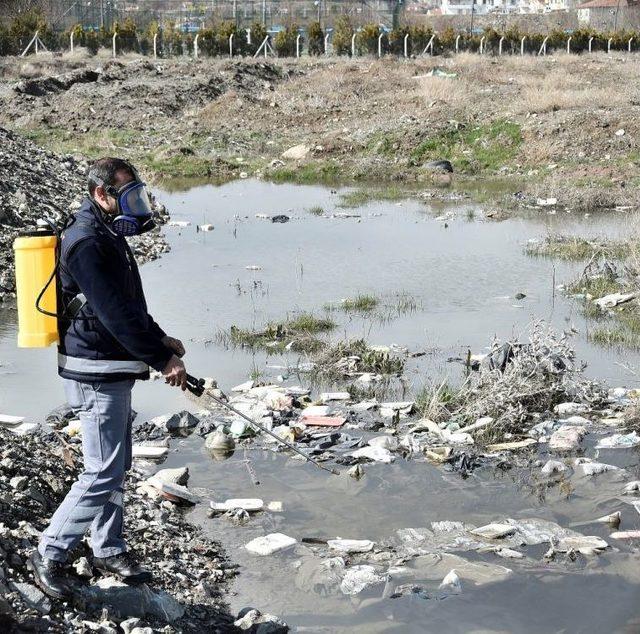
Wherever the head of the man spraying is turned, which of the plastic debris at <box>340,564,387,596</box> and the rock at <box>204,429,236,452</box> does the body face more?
the plastic debris

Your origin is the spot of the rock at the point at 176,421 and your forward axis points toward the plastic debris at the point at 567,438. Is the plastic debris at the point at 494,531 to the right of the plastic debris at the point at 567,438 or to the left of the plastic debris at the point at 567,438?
right

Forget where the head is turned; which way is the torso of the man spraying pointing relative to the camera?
to the viewer's right

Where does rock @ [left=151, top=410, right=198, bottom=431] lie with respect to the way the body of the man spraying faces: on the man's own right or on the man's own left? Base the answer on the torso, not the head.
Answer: on the man's own left

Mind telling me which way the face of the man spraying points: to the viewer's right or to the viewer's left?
to the viewer's right

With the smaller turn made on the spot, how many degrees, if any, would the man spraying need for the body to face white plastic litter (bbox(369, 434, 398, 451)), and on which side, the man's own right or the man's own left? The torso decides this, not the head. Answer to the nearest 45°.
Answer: approximately 45° to the man's own left

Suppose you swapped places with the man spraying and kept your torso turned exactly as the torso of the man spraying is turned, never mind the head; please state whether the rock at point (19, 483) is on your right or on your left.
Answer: on your left

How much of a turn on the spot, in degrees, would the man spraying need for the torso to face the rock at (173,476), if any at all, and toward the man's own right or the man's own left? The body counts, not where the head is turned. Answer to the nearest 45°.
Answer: approximately 90° to the man's own left

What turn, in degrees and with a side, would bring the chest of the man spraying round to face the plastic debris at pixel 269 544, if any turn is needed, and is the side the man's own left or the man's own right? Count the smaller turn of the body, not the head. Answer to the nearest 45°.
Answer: approximately 45° to the man's own left

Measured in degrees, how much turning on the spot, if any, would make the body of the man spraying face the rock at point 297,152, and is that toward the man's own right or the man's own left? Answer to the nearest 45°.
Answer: approximately 90° to the man's own left

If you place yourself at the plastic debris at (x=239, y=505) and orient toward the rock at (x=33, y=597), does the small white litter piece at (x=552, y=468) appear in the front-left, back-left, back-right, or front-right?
back-left
